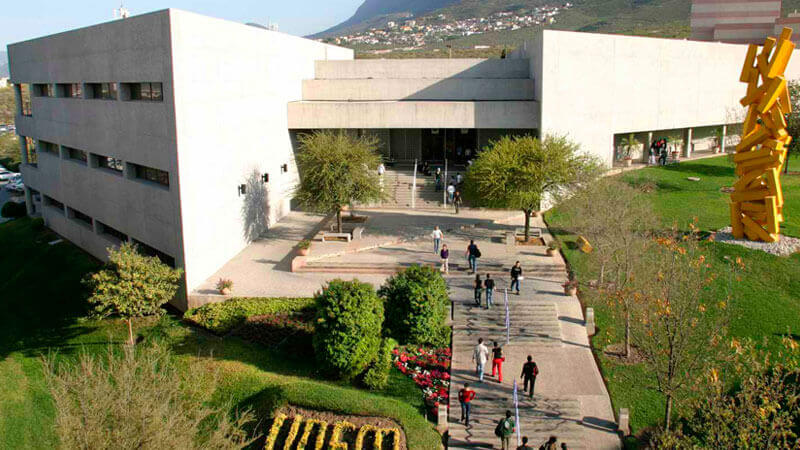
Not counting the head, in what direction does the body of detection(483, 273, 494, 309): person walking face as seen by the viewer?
away from the camera

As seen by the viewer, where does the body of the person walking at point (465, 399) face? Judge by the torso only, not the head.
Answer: away from the camera

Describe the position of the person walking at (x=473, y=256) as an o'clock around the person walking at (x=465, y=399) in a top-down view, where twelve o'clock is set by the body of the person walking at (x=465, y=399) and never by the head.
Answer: the person walking at (x=473, y=256) is roughly at 12 o'clock from the person walking at (x=465, y=399).

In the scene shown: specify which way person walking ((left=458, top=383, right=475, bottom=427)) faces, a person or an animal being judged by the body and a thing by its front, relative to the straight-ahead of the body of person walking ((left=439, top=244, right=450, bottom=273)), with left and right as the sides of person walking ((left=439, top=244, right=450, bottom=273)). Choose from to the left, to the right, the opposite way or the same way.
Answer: the opposite way

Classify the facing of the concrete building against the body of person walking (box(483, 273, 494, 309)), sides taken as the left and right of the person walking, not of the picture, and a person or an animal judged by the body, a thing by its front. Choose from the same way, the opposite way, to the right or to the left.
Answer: the opposite way

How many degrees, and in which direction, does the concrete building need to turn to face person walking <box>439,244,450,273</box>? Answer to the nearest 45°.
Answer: approximately 45° to its left

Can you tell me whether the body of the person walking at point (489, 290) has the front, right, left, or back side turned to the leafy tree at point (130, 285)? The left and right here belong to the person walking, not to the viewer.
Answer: left

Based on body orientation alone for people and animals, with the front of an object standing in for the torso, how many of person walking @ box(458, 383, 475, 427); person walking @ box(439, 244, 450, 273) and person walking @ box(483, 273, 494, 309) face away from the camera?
2
